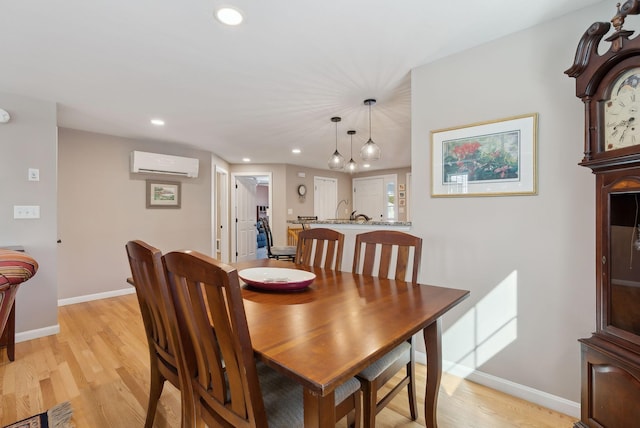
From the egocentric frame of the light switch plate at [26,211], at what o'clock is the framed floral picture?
The framed floral picture is roughly at 11 o'clock from the light switch plate.

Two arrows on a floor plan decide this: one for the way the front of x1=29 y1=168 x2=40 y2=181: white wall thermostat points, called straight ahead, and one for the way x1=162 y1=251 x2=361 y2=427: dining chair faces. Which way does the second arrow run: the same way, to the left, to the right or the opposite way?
to the left

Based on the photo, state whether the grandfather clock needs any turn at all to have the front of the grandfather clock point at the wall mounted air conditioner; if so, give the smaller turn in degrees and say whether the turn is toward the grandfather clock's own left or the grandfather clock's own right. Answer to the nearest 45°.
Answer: approximately 45° to the grandfather clock's own right

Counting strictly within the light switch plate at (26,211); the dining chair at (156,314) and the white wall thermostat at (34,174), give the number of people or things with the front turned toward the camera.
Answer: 2

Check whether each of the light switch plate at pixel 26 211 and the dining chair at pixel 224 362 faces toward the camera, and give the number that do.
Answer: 1

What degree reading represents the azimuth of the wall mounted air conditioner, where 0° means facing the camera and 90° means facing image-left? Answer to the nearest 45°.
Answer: approximately 315°

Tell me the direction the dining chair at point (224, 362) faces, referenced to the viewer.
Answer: facing away from the viewer and to the right of the viewer

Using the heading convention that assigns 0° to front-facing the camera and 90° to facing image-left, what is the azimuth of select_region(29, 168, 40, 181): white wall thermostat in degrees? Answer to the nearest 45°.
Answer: approximately 0°

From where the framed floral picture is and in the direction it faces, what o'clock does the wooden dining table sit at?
The wooden dining table is roughly at 11 o'clock from the framed floral picture.
